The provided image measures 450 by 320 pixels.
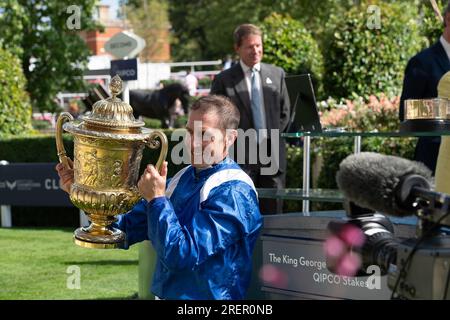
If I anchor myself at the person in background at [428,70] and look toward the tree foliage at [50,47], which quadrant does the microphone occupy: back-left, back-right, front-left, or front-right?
back-left

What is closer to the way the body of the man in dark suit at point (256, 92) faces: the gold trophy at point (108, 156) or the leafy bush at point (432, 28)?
the gold trophy

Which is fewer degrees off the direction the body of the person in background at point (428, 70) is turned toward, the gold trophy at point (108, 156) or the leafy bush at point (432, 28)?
the gold trophy

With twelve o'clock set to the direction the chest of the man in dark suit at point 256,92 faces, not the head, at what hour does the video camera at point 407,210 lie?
The video camera is roughly at 12 o'clock from the man in dark suit.

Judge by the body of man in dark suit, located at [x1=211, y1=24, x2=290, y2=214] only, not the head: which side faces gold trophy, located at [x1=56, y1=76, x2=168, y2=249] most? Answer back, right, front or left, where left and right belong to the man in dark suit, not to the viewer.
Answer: front

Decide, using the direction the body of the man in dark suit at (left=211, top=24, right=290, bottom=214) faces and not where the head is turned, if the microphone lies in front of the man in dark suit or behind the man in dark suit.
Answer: in front

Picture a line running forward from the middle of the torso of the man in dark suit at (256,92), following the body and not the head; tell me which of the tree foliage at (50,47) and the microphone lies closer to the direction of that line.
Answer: the microphone
